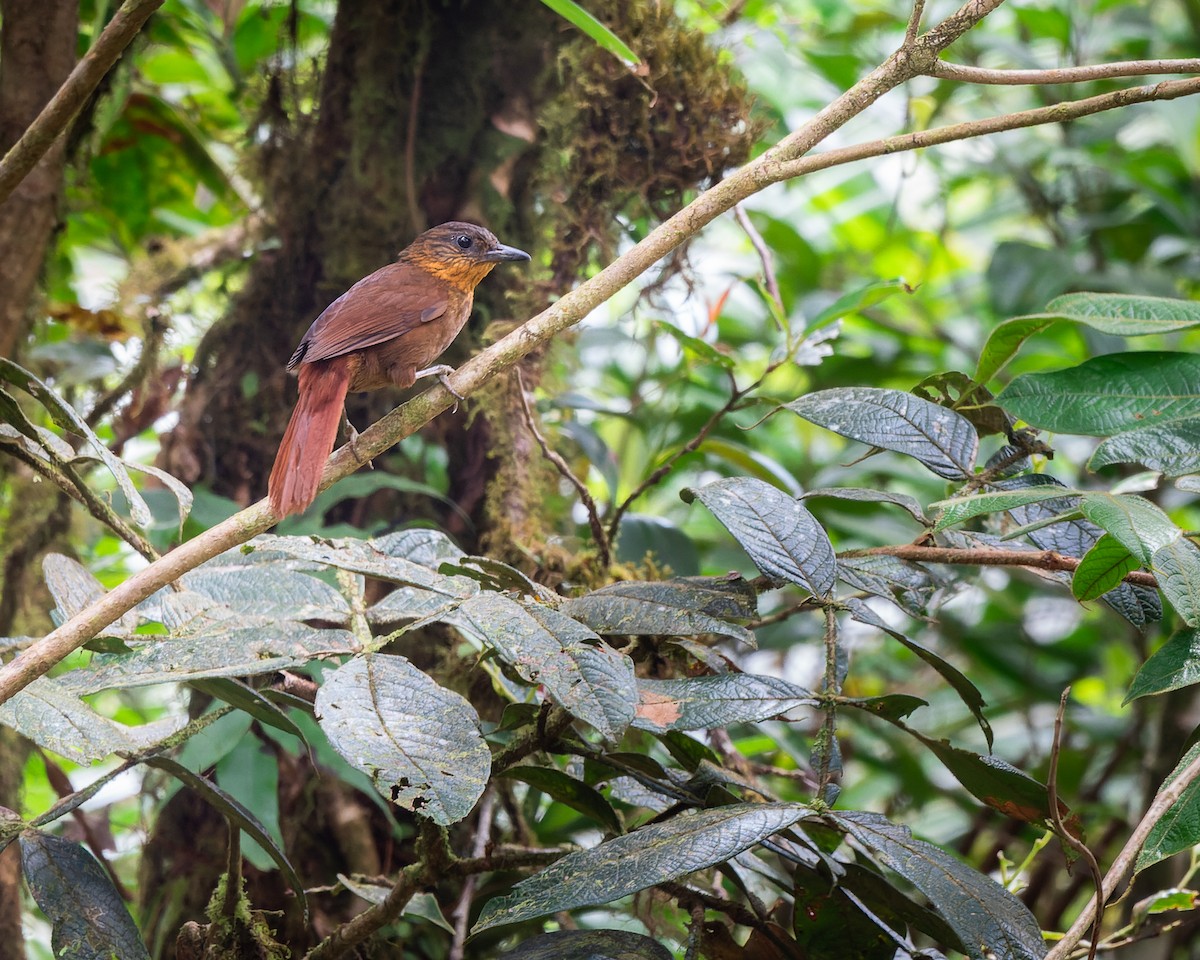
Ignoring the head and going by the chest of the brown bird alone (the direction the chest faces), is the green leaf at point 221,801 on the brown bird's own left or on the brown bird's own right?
on the brown bird's own right

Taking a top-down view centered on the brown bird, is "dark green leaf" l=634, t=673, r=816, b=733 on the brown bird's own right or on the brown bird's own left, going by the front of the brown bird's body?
on the brown bird's own right

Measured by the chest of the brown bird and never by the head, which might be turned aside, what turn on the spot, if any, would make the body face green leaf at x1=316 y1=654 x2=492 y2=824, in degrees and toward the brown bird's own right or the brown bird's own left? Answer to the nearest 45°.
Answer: approximately 90° to the brown bird's own right

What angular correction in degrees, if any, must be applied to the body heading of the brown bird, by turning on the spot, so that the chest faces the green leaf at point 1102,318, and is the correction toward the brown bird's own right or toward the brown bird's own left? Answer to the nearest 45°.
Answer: approximately 45° to the brown bird's own right

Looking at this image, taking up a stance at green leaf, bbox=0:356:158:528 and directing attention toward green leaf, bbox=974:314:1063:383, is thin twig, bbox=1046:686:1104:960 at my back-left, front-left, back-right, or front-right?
front-right

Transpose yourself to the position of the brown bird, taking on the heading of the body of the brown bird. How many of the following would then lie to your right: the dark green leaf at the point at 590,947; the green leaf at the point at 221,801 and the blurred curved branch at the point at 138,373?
2

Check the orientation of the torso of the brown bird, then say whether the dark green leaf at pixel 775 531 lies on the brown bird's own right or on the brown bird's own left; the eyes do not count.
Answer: on the brown bird's own right

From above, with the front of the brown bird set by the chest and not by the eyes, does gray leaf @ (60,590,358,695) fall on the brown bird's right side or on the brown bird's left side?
on the brown bird's right side

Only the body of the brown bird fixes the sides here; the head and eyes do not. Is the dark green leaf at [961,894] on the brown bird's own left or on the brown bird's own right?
on the brown bird's own right

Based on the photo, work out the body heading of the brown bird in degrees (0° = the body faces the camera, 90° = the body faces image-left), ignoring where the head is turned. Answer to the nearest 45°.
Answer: approximately 270°
